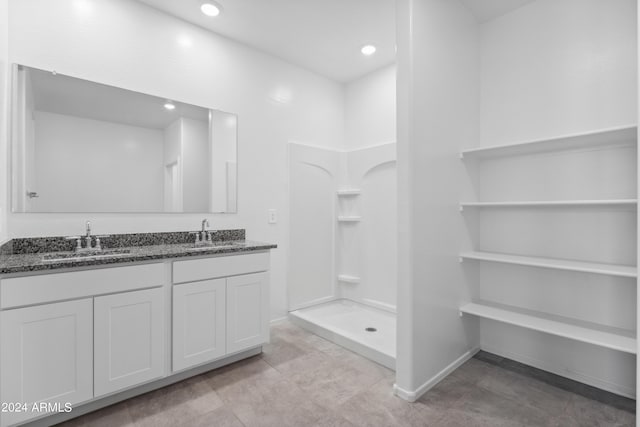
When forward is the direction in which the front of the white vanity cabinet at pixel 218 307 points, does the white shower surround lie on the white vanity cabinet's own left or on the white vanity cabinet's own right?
on the white vanity cabinet's own left

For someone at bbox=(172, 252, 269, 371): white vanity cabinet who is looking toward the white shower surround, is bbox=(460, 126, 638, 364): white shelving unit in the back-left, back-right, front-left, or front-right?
front-right

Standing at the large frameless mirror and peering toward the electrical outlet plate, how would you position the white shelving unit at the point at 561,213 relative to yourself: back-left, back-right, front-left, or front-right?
front-right

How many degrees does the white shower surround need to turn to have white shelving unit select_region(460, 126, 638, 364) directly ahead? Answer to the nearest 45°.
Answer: approximately 90° to its left

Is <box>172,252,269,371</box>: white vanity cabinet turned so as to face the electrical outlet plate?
no

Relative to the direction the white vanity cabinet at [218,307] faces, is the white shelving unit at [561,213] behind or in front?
in front

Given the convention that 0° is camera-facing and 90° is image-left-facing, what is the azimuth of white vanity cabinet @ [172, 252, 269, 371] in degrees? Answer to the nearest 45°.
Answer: approximately 315°

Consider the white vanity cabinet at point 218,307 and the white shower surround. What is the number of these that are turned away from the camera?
0

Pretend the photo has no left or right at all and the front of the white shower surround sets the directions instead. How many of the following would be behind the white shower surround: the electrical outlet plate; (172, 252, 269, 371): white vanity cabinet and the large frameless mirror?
0
